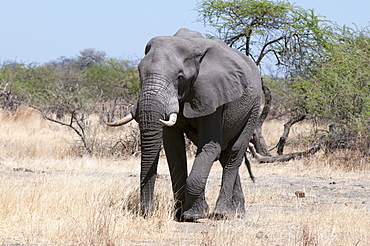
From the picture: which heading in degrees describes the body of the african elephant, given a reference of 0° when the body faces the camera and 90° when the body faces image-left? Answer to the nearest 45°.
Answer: approximately 45°
